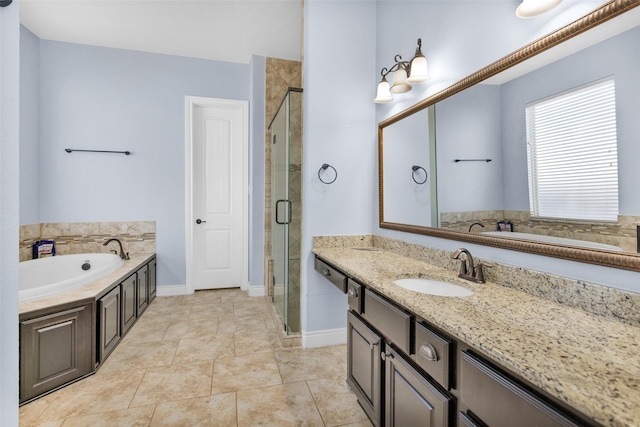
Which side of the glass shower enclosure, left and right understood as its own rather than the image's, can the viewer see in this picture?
left

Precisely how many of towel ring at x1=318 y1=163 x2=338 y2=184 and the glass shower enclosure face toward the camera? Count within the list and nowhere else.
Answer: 1

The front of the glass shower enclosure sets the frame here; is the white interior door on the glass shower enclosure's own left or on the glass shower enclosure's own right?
on the glass shower enclosure's own right

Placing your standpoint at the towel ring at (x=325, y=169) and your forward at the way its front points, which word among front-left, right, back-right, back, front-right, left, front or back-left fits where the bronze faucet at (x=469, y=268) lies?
front-left

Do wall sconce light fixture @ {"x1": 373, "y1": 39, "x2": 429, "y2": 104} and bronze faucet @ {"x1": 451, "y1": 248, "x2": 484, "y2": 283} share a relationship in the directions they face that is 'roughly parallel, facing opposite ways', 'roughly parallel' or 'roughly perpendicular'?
roughly parallel

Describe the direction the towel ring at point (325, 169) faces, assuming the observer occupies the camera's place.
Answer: facing the viewer

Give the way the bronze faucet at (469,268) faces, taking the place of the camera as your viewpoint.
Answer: facing the viewer and to the left of the viewer

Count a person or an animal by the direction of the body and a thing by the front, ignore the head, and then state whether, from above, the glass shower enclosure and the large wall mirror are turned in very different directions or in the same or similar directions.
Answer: same or similar directions
